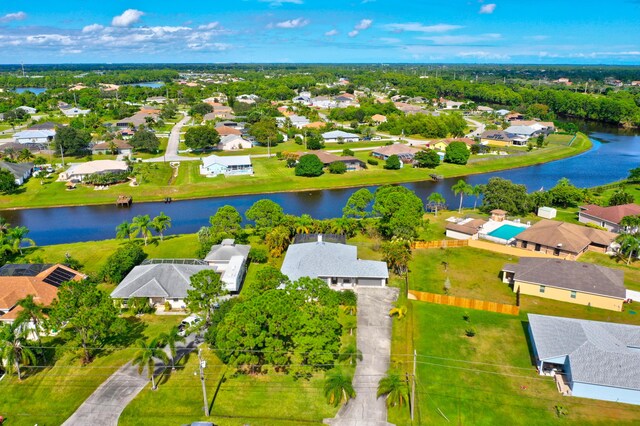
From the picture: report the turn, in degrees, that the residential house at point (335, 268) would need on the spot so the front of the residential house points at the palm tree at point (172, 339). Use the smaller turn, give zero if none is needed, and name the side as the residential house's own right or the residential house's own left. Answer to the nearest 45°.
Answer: approximately 45° to the residential house's own right

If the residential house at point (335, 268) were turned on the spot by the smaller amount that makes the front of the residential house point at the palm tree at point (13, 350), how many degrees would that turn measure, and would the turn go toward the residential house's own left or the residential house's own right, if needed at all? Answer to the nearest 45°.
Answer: approximately 45° to the residential house's own right

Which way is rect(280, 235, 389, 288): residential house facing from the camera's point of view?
toward the camera

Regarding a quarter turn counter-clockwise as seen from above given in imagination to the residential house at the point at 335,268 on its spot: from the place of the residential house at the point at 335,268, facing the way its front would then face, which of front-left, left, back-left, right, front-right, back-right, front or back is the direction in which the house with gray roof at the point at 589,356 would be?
front-right

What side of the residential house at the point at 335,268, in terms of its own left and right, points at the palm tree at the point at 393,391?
front

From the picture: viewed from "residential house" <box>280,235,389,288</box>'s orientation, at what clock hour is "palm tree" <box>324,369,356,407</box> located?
The palm tree is roughly at 12 o'clock from the residential house.

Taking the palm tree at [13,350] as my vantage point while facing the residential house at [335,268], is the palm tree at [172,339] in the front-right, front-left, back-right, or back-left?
front-right

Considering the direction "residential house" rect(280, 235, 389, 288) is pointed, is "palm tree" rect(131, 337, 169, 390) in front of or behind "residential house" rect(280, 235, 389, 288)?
in front

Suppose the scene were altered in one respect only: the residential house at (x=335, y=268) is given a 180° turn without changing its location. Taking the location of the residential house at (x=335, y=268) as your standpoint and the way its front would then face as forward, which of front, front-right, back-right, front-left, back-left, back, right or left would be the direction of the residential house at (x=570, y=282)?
right

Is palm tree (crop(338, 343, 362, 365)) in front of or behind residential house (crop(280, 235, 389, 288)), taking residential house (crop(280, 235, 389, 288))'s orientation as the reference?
in front

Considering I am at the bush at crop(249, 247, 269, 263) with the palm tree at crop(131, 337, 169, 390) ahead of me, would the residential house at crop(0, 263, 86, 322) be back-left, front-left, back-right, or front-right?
front-right

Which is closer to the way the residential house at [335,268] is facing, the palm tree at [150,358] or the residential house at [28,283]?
the palm tree

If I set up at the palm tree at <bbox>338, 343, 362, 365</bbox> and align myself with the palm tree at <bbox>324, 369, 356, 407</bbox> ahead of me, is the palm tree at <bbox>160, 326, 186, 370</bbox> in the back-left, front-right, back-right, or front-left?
front-right

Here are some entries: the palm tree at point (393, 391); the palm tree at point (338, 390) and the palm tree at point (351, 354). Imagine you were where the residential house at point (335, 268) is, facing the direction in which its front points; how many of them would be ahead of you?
3

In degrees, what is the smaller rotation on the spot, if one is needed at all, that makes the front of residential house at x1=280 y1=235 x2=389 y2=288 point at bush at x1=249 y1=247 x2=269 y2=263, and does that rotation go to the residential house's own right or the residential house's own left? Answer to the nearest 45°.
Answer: approximately 135° to the residential house's own right

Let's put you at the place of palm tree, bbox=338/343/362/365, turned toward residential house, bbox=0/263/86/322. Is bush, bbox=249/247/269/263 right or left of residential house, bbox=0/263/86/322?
right

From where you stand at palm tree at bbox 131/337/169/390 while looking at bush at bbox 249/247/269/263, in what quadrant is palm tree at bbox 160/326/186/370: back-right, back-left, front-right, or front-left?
front-right
